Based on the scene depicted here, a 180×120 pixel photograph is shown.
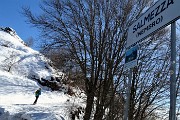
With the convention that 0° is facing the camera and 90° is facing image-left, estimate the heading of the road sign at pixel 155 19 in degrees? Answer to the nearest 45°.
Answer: approximately 45°
